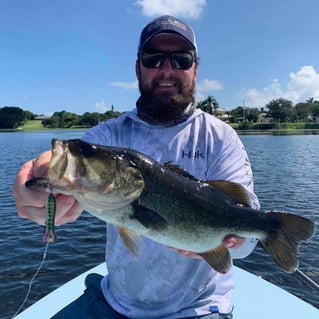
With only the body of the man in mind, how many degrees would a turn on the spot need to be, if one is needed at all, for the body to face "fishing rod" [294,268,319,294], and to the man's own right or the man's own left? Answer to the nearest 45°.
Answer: approximately 135° to the man's own left

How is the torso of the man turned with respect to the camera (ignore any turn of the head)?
toward the camera
